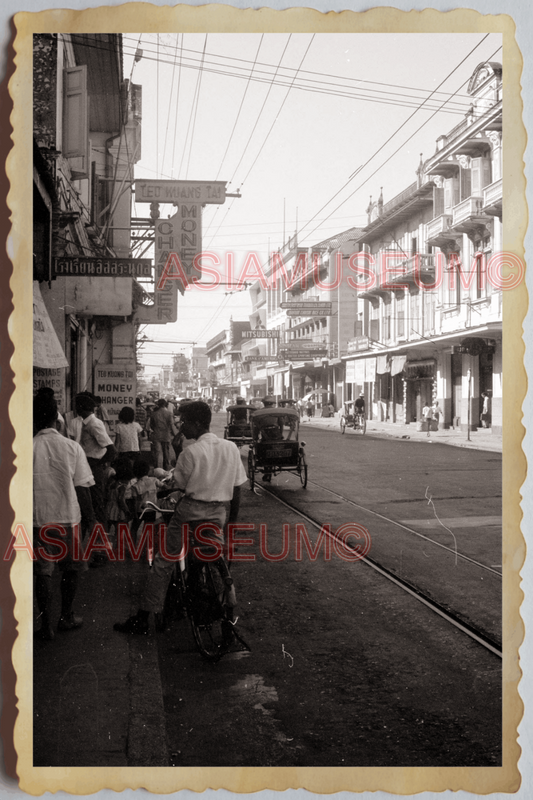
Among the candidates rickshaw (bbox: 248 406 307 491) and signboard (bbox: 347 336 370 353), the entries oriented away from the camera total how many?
1

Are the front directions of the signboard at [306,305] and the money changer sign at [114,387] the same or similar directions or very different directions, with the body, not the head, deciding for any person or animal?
same or similar directions

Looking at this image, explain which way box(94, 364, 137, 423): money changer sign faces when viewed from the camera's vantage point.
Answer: facing the viewer

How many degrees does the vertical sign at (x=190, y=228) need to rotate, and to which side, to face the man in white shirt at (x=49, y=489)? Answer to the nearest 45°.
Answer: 0° — it already faces them

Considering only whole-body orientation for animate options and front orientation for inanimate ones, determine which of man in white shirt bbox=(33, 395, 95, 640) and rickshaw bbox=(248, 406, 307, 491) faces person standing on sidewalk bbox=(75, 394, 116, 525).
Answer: the man in white shirt

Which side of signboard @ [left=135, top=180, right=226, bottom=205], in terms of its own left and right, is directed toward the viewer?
front

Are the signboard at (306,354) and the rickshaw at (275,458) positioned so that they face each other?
yes

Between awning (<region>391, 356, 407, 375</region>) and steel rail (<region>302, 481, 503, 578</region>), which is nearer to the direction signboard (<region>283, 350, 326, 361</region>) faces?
the steel rail

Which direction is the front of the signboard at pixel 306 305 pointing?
toward the camera

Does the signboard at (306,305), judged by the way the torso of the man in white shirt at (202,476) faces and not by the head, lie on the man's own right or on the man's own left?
on the man's own right

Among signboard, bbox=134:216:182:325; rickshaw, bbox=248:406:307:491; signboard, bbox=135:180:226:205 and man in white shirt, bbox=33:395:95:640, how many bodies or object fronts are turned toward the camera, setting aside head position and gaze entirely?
2

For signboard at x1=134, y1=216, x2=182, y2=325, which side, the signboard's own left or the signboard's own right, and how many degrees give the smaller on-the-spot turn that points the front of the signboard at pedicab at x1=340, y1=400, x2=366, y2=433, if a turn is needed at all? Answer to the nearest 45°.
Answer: approximately 135° to the signboard's own left

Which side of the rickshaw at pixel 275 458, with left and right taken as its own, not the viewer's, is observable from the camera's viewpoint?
back

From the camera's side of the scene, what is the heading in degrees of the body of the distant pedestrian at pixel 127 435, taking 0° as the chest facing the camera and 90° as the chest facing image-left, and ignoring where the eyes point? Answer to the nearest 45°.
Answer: approximately 180°
